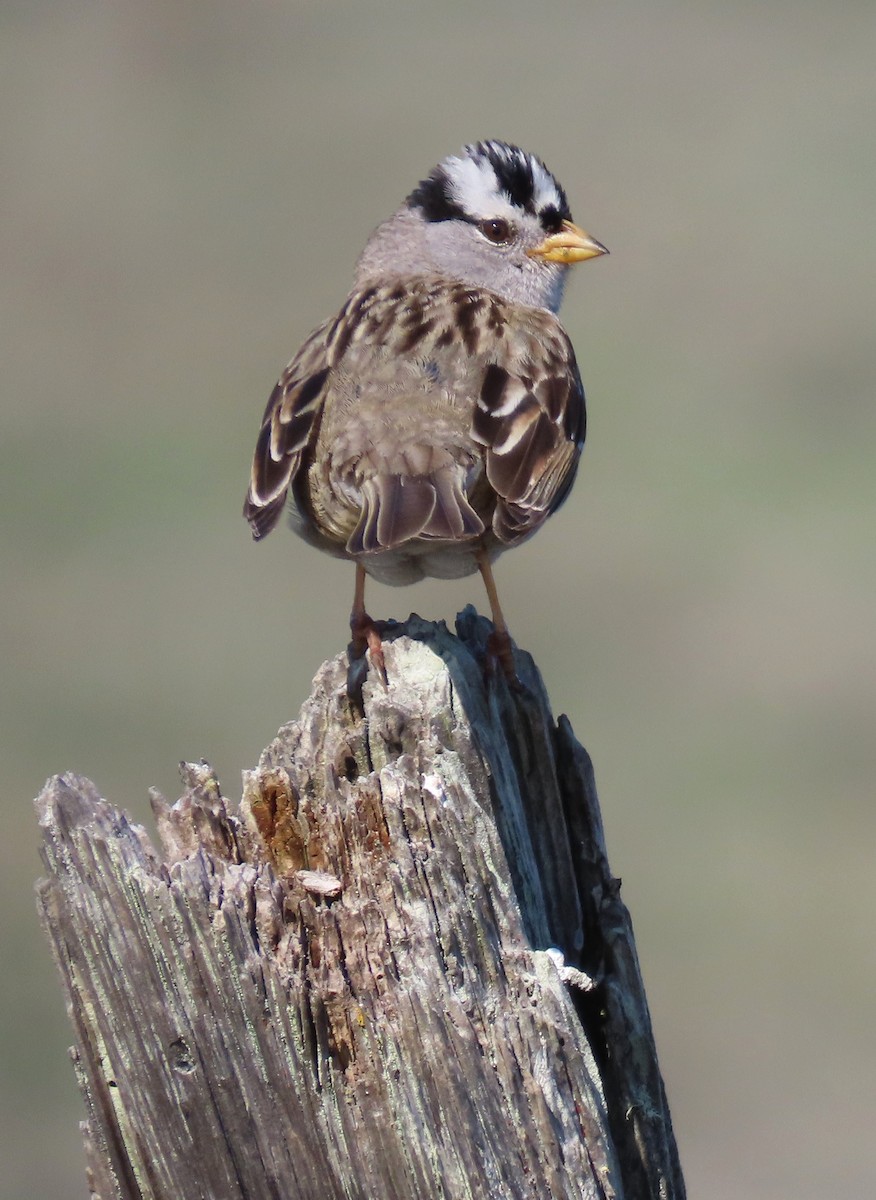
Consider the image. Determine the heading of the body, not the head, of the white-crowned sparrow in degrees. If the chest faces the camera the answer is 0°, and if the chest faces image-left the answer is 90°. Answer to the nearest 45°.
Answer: approximately 180°
